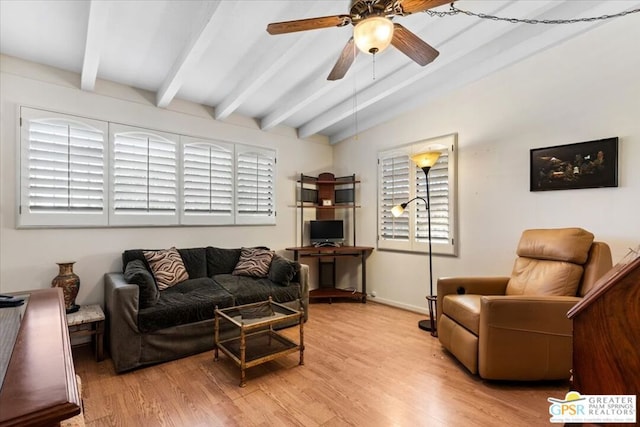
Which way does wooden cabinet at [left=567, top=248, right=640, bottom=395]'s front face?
to the viewer's left

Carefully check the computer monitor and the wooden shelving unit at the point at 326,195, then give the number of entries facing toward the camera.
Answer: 2

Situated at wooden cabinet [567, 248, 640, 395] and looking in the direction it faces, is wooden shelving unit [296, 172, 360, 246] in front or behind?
in front

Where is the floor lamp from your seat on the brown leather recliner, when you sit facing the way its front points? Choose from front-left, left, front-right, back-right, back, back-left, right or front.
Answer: right

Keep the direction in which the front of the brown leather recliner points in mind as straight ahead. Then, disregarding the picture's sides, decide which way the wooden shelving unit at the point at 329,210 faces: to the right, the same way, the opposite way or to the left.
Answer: to the left

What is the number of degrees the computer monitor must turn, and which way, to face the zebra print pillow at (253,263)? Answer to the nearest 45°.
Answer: approximately 45° to its right

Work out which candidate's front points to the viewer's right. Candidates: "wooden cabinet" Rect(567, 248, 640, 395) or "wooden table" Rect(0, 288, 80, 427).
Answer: "wooden table" Rect(0, 288, 80, 427)

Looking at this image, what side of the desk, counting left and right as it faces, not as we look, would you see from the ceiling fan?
front

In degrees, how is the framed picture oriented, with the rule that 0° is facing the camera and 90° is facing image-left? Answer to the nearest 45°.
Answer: approximately 45°

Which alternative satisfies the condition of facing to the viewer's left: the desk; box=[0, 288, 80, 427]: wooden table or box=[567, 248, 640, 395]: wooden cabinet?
box=[567, 248, 640, 395]: wooden cabinet

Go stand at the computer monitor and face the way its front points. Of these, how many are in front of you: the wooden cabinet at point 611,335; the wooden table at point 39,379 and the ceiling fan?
3

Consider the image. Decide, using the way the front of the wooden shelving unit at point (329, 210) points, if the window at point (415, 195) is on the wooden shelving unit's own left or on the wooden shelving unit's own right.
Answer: on the wooden shelving unit's own left
